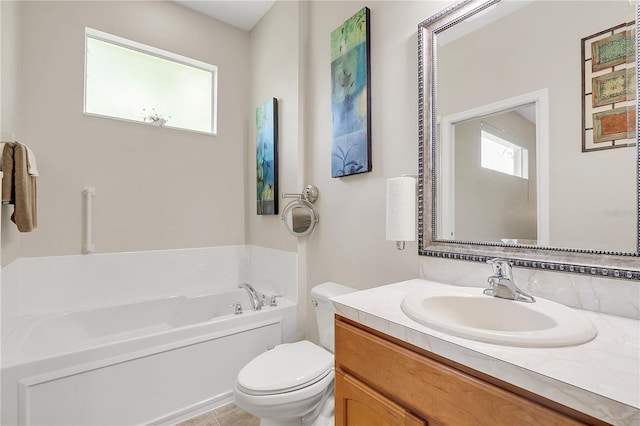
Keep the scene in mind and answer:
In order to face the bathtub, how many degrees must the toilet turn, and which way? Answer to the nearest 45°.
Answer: approximately 45° to its right

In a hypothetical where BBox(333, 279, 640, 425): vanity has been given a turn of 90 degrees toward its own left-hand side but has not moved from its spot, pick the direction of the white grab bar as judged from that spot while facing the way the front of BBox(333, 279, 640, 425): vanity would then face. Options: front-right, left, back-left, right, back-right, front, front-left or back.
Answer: back-right

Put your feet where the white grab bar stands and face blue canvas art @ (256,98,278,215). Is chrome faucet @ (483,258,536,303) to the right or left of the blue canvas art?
right

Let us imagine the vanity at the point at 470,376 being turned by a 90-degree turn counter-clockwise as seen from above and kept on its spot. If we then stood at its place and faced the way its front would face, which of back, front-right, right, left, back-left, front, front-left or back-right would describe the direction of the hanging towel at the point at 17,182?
back-right

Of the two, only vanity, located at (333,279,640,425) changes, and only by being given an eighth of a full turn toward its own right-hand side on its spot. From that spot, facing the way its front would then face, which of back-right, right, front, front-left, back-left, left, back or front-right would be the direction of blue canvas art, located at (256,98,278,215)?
front-right

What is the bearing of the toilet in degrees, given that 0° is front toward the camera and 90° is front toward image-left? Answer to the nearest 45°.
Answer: approximately 45°

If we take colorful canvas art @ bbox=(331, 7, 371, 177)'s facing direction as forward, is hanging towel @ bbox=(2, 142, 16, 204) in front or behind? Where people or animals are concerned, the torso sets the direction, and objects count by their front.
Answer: in front

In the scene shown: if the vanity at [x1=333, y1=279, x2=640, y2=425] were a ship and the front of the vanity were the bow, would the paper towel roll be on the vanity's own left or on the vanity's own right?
on the vanity's own right

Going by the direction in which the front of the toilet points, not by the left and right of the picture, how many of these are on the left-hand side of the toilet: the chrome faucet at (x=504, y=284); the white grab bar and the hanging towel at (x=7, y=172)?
1

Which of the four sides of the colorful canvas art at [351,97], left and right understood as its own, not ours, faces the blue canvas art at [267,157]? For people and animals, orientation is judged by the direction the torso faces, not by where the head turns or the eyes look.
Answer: right
